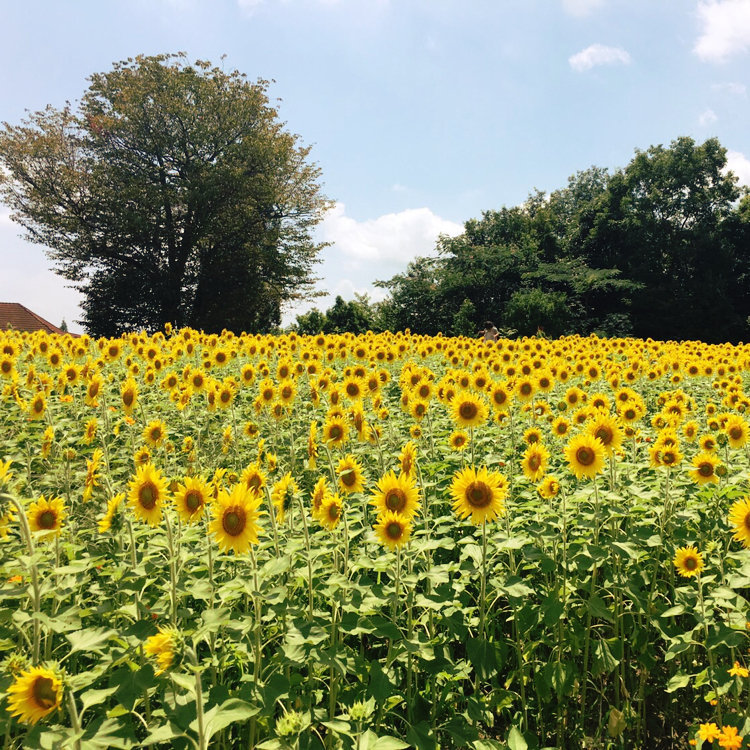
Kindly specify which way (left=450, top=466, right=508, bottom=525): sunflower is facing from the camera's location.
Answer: facing the viewer

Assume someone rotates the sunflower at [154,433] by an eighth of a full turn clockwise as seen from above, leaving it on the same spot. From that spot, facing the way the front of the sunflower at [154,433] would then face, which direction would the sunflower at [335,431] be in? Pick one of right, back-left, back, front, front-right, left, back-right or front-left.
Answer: left

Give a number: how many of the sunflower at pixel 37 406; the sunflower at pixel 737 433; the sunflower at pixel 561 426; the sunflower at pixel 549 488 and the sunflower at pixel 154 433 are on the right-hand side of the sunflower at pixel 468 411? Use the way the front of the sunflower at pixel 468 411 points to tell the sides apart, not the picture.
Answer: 2

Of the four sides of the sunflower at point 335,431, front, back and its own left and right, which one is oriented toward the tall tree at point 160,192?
back

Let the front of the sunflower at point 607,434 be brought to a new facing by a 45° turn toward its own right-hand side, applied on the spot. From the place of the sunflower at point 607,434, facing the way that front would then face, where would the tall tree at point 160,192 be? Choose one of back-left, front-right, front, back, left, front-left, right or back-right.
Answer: right

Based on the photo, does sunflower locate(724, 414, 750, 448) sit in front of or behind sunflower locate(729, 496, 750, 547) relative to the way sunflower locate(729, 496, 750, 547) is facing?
behind

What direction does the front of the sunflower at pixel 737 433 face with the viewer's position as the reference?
facing the viewer

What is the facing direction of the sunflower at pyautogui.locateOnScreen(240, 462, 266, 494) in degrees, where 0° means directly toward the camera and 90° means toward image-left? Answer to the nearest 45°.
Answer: approximately 0°
